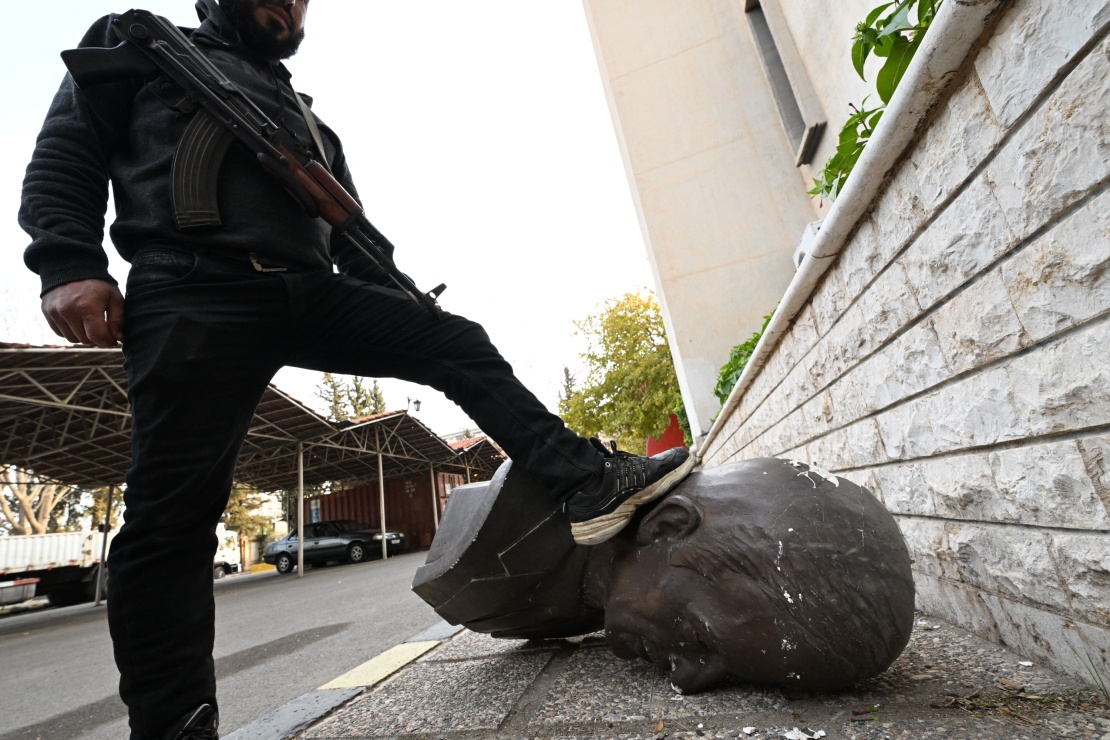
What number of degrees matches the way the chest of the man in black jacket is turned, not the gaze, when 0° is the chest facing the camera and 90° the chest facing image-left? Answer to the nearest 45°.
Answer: approximately 315°

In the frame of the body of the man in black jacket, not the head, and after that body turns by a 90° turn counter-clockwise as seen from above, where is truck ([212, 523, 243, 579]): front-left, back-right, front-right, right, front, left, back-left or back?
front-left

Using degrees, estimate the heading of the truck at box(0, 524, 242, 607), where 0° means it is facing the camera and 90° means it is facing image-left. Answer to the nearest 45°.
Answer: approximately 225°

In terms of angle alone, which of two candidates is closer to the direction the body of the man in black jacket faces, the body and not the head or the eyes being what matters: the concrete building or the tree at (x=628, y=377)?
the concrete building

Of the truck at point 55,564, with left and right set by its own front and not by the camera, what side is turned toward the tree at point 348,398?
front

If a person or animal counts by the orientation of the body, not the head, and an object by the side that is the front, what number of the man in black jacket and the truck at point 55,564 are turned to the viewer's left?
0

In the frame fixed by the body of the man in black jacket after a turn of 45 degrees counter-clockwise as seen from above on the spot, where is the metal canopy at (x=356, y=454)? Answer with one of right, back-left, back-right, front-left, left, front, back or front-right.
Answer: left

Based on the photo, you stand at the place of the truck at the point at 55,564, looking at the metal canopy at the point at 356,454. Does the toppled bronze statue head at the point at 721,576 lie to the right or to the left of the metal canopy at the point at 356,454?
right

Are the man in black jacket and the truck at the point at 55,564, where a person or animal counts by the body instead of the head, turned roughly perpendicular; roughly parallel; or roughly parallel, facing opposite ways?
roughly perpendicular

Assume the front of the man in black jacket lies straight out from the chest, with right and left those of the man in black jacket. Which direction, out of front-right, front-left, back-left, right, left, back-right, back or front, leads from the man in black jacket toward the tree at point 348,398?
back-left
